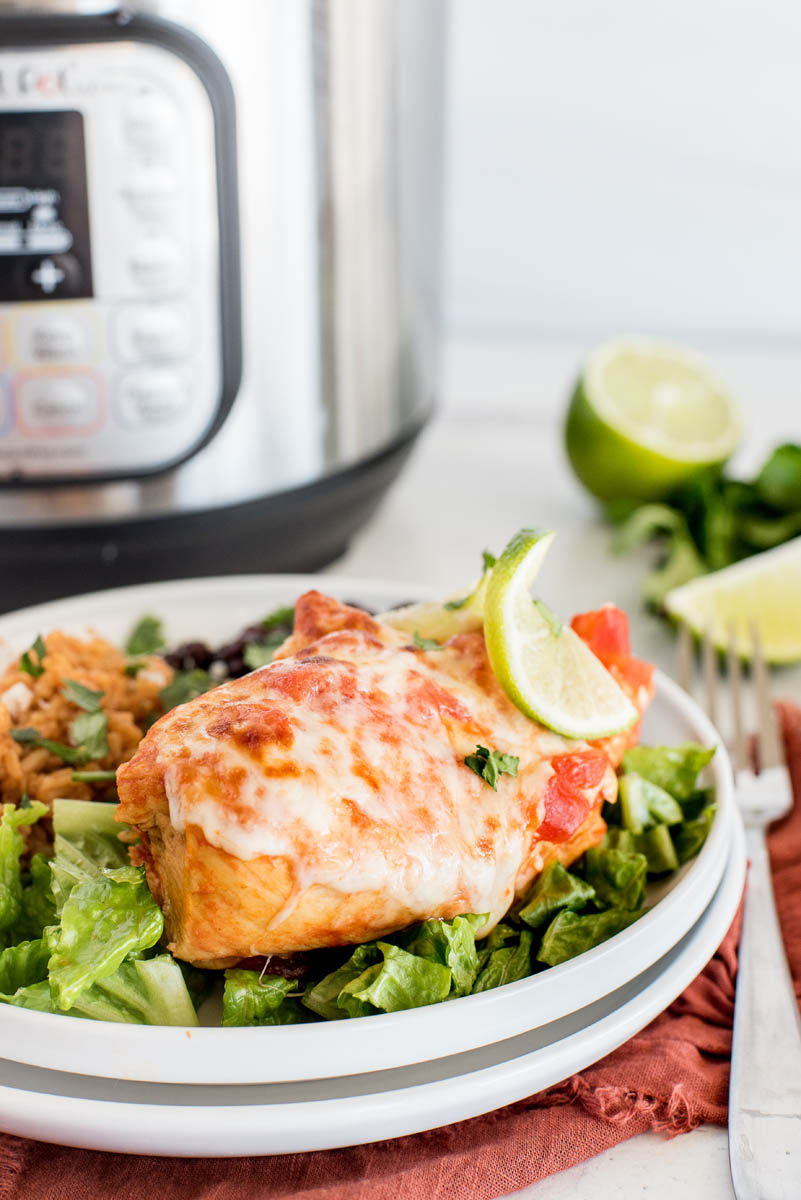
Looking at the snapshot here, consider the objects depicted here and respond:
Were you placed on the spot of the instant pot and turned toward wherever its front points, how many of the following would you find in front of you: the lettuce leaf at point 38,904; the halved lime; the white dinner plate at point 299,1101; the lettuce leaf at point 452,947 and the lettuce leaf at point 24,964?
4

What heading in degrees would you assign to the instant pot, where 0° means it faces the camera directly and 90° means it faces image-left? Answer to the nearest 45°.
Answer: approximately 0°

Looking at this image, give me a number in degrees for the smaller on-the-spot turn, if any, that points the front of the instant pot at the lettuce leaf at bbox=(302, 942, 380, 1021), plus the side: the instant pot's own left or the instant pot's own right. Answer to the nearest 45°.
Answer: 0° — it already faces it

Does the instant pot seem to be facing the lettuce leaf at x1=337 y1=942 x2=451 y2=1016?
yes

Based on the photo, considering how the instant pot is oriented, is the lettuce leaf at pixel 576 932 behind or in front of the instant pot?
in front

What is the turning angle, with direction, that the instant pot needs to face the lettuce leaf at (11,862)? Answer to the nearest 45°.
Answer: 0° — it already faces it

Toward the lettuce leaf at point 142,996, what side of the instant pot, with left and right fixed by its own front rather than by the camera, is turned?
front

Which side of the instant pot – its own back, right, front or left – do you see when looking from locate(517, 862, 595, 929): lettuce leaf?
front

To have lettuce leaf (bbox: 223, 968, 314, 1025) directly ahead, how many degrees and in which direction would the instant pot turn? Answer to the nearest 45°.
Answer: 0° — it already faces it
